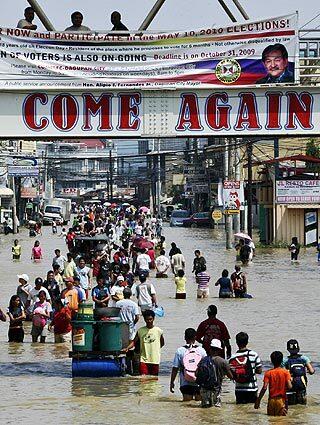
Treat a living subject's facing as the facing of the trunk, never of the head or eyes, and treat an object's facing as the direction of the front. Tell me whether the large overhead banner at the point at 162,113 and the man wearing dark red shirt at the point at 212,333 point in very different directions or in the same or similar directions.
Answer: very different directions

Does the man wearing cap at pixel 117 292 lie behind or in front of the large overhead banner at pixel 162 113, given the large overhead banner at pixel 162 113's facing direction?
behind

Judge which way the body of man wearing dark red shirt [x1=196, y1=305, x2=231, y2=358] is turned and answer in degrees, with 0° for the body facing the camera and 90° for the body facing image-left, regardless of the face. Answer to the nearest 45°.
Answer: approximately 180°

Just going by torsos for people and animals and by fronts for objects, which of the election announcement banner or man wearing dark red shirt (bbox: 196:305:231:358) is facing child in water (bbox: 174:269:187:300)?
the man wearing dark red shirt

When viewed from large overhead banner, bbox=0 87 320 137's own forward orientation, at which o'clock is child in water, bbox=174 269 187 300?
The child in water is roughly at 6 o'clock from the large overhead banner.

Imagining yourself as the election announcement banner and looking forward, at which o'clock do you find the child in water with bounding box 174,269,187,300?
The child in water is roughly at 6 o'clock from the election announcement banner.

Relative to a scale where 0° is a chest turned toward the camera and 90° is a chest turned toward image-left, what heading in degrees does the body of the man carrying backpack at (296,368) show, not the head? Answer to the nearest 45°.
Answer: approximately 180°

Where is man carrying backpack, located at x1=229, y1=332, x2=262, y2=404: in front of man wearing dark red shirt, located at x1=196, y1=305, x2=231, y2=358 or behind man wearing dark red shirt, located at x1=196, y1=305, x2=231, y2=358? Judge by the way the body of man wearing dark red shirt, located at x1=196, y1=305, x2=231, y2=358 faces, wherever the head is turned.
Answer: behind
